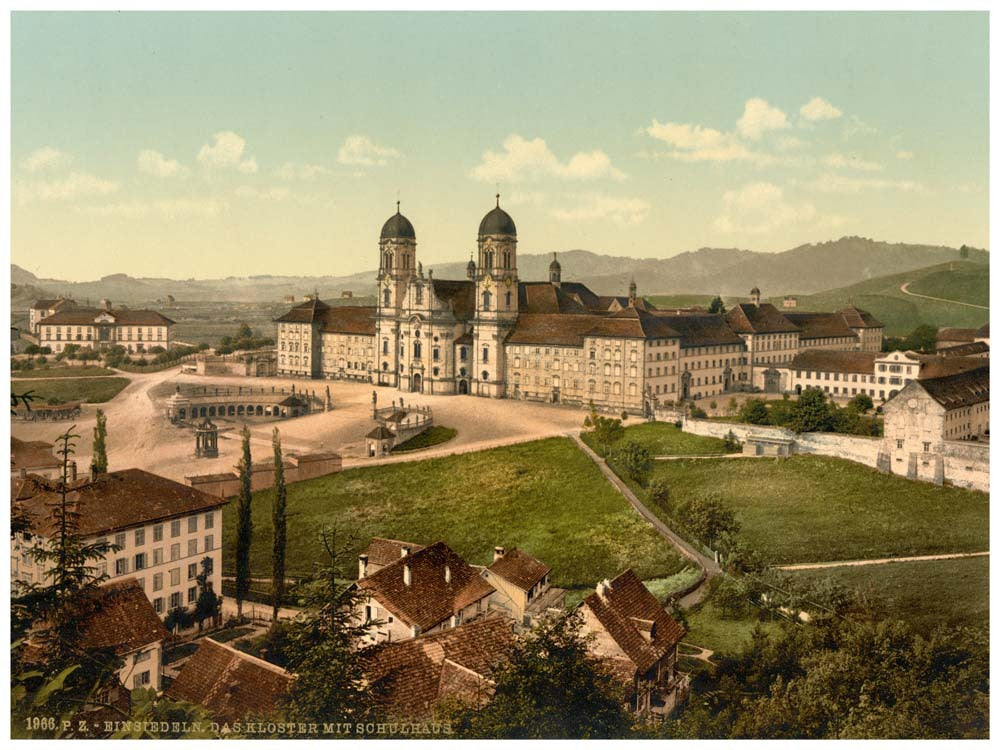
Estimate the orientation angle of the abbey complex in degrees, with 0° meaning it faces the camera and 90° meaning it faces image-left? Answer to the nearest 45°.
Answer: approximately 45°

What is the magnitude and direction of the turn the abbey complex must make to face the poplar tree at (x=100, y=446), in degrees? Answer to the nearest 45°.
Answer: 0° — it already faces it

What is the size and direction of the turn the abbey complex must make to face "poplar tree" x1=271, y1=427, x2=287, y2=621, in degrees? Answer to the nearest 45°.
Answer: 0° — it already faces it

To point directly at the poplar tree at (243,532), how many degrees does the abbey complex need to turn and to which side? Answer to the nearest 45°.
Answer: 0° — it already faces it

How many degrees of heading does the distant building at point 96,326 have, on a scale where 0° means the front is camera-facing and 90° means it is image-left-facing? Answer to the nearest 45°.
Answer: approximately 0°

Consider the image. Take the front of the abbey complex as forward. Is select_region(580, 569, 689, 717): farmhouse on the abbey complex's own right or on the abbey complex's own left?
on the abbey complex's own left

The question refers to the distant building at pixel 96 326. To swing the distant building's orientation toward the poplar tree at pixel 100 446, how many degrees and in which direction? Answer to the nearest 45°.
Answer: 0° — it already faces it
